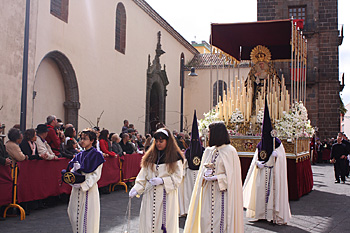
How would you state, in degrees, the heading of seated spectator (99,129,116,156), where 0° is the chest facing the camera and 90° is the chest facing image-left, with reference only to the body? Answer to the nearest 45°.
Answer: approximately 270°

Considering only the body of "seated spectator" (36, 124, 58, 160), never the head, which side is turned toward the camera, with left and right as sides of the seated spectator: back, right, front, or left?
right

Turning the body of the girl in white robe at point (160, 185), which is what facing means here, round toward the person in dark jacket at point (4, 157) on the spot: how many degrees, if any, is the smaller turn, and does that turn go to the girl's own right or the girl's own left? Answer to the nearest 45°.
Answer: approximately 90° to the girl's own right

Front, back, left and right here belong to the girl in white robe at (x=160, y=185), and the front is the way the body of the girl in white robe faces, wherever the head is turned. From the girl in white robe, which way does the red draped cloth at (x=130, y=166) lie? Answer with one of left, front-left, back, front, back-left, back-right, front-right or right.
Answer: back-right

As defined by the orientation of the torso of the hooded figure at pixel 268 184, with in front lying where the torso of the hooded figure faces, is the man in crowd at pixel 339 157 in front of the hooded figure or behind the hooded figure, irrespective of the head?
behind

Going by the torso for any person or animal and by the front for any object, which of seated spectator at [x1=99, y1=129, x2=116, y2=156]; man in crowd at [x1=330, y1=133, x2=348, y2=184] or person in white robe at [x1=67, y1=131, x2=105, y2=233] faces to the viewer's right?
the seated spectator

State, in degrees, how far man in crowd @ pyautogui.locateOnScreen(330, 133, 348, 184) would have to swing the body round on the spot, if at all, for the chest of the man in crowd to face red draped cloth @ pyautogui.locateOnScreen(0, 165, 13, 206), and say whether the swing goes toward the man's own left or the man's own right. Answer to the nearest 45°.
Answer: approximately 45° to the man's own right

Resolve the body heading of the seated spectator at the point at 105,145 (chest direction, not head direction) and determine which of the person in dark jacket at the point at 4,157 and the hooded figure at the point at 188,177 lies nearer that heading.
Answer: the hooded figure

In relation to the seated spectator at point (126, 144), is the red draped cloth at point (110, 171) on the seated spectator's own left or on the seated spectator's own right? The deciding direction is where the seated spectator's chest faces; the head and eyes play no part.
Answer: on the seated spectator's own right

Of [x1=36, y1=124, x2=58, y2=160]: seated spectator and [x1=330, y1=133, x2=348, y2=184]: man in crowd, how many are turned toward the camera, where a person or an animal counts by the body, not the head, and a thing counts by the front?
1

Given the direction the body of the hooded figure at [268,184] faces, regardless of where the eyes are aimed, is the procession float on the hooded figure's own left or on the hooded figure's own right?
on the hooded figure's own right
